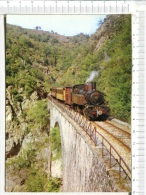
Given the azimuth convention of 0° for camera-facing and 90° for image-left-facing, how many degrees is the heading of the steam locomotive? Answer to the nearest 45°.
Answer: approximately 315°

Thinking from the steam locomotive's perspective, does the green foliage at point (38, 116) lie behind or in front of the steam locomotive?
behind
